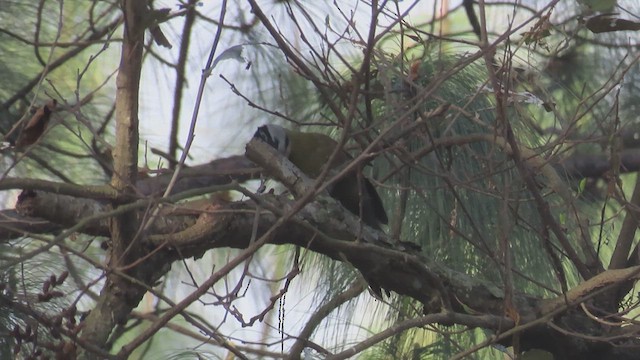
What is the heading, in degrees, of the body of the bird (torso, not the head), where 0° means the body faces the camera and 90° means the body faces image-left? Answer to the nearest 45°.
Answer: approximately 90°
